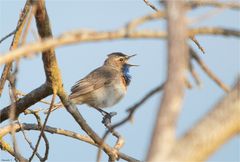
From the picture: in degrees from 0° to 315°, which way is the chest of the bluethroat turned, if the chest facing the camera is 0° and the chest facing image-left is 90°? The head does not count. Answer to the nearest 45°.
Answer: approximately 270°

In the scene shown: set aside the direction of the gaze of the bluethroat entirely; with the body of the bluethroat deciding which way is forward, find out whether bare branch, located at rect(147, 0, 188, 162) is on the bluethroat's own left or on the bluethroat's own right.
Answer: on the bluethroat's own right
